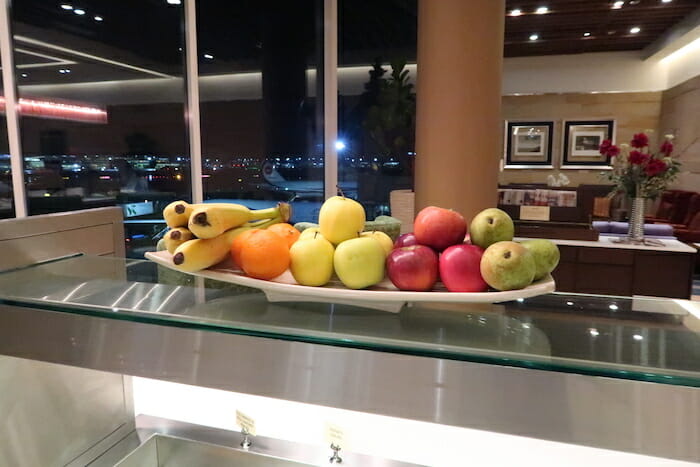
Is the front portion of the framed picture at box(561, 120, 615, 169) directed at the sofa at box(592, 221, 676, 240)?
yes

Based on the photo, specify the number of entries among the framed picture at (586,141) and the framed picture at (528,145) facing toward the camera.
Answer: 2

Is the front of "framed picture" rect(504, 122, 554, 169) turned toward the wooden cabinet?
yes

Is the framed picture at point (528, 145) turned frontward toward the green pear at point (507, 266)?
yes

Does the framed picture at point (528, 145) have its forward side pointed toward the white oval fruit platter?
yes

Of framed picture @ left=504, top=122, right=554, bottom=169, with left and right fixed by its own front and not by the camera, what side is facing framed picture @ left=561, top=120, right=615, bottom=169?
left

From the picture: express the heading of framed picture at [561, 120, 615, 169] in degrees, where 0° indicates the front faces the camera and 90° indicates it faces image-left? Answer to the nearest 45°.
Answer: approximately 0°

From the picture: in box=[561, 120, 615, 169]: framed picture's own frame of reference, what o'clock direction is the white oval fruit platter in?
The white oval fruit platter is roughly at 12 o'clock from the framed picture.

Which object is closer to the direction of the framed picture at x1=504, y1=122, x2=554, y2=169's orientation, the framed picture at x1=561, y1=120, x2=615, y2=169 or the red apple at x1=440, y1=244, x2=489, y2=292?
the red apple

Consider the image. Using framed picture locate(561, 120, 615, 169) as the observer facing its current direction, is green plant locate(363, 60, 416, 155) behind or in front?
in front

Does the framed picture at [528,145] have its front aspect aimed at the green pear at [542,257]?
yes

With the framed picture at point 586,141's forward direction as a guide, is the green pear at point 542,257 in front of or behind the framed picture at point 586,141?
in front

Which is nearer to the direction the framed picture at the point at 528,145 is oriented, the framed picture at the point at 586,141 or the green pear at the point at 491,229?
the green pear
